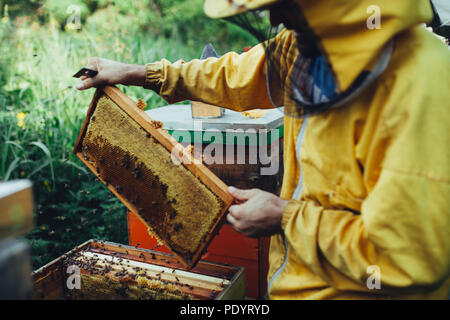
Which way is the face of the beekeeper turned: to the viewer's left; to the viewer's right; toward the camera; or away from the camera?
to the viewer's left
